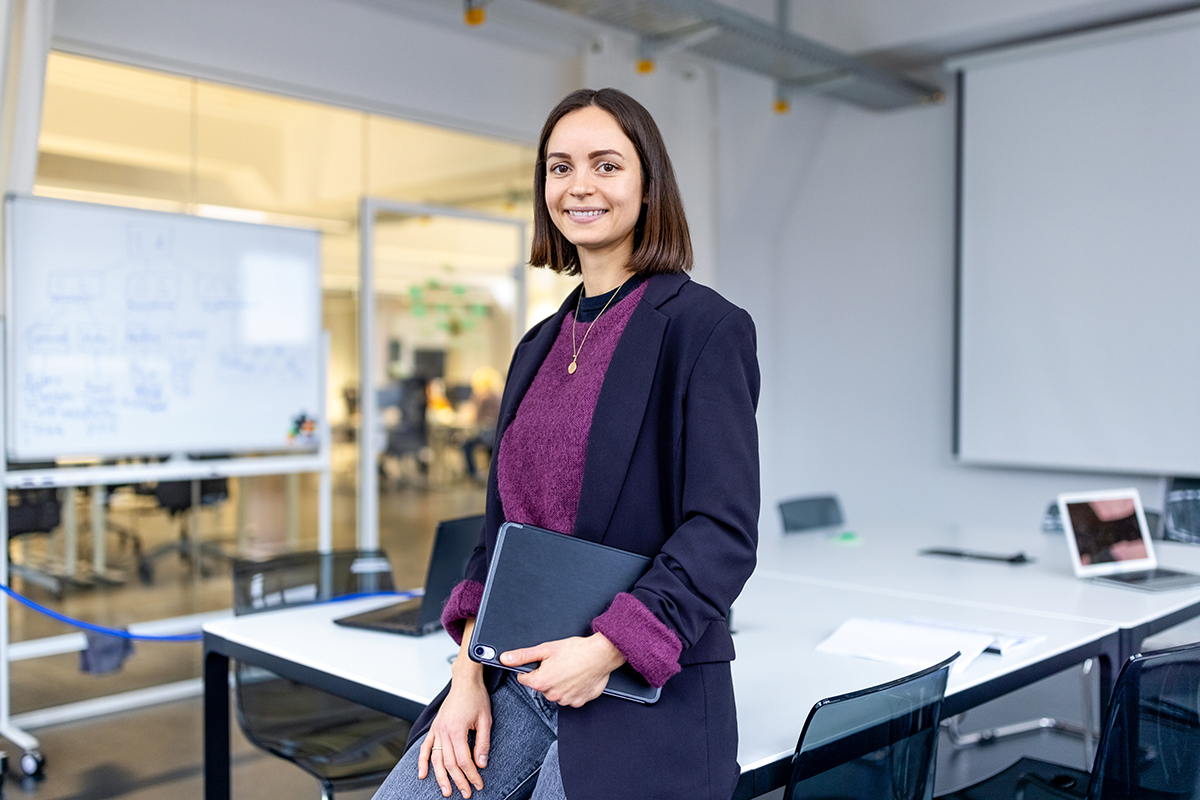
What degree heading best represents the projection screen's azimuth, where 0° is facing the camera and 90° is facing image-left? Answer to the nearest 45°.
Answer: approximately 45°

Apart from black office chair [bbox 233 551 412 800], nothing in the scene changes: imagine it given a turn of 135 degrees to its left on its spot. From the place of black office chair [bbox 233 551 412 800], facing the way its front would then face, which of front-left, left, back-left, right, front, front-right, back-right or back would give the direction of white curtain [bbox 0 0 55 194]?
front-left

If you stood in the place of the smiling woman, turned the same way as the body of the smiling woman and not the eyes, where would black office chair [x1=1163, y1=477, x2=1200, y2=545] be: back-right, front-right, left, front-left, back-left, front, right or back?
back

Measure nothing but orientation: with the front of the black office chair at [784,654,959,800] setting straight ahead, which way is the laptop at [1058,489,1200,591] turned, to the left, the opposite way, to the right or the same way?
the opposite way

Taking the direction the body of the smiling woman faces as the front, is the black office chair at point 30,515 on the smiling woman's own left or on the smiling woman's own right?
on the smiling woman's own right

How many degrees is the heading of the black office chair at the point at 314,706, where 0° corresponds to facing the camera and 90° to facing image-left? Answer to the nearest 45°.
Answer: approximately 315°

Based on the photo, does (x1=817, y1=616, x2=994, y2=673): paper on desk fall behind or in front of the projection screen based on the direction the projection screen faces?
in front

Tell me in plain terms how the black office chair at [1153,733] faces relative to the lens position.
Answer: facing away from the viewer and to the left of the viewer

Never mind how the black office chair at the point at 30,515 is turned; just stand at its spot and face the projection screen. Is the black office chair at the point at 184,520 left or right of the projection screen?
left

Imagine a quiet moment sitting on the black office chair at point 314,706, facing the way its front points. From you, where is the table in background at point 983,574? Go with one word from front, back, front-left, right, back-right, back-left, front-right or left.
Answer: front-left

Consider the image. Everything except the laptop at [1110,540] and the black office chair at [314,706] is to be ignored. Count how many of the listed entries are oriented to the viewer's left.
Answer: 0

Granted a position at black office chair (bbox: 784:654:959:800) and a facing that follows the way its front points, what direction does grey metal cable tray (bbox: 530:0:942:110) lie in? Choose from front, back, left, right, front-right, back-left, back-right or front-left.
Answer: front-right

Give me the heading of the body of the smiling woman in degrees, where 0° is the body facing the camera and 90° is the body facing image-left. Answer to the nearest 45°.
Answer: approximately 45°
